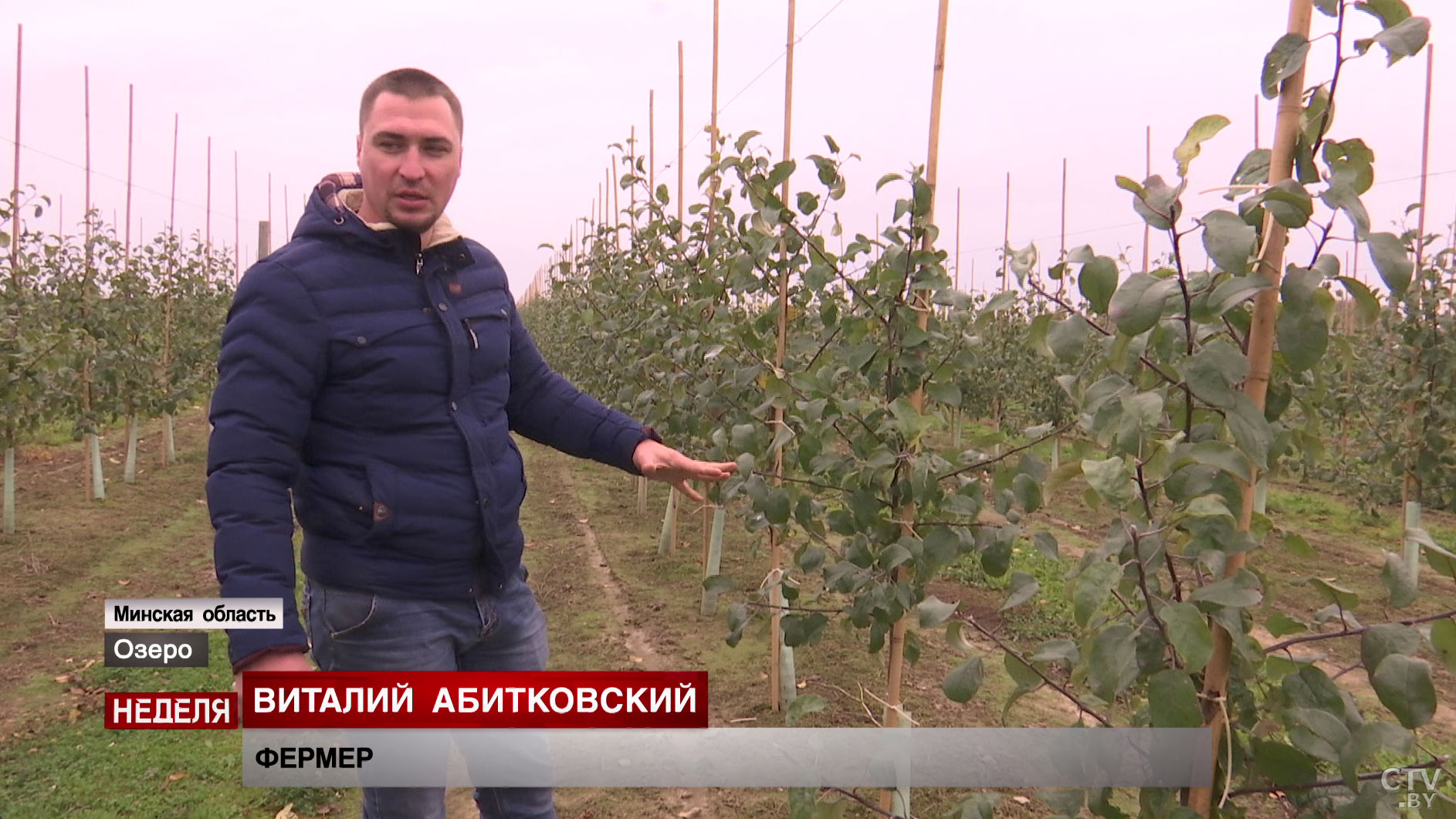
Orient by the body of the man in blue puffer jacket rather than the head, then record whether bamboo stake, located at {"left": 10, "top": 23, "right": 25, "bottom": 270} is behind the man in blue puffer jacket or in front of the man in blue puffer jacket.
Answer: behind

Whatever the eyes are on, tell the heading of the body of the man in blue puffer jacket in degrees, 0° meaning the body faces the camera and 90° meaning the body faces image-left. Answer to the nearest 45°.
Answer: approximately 315°

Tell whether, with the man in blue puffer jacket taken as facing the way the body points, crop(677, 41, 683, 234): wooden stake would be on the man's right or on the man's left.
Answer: on the man's left

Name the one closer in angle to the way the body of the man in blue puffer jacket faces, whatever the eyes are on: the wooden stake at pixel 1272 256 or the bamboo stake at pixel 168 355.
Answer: the wooden stake

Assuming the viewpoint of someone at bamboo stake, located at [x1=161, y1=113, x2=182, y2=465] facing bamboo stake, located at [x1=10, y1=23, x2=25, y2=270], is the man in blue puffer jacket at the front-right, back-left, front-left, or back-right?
front-left

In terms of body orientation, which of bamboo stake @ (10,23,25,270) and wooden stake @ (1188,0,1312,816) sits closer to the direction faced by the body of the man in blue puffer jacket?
the wooden stake

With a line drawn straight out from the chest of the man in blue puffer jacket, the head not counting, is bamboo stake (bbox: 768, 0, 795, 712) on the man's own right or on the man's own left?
on the man's own left

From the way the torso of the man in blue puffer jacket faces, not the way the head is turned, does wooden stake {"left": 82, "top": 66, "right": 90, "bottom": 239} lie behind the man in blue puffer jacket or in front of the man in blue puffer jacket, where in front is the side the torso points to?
behind

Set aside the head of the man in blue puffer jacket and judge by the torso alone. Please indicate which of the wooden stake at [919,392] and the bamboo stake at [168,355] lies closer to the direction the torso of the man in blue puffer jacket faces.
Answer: the wooden stake
